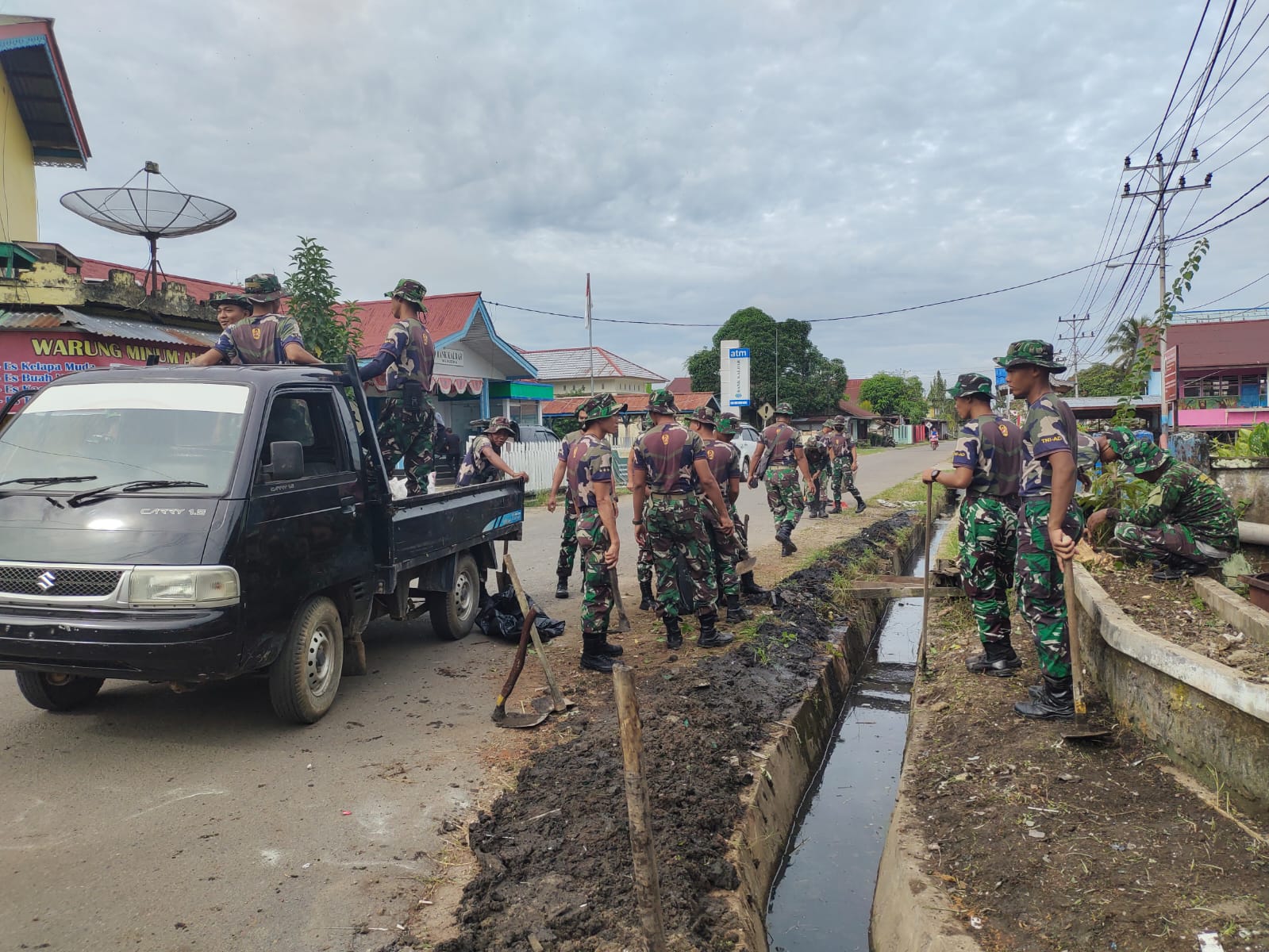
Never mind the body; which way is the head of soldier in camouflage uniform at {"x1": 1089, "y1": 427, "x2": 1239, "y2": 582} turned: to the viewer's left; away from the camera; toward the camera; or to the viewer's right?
to the viewer's left

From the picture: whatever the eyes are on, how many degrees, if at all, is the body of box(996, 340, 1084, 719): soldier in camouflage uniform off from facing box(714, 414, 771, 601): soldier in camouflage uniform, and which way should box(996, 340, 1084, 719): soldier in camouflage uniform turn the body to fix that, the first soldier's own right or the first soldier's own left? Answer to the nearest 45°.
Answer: approximately 45° to the first soldier's own right

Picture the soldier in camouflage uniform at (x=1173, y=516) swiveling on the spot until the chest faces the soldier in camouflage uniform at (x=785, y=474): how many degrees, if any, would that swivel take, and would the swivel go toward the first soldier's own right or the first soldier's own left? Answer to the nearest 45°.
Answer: approximately 45° to the first soldier's own right

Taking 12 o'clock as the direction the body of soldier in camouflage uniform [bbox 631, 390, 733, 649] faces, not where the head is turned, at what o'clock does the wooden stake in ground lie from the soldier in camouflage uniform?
The wooden stake in ground is roughly at 6 o'clock from the soldier in camouflage uniform.

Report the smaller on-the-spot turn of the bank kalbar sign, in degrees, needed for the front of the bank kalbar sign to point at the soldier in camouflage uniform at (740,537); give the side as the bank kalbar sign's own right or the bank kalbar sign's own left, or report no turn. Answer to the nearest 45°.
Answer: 0° — it already faces them

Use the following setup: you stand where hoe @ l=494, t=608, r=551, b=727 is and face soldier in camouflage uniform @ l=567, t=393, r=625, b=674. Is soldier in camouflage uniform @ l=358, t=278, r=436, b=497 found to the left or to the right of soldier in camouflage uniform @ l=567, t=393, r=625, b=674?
left

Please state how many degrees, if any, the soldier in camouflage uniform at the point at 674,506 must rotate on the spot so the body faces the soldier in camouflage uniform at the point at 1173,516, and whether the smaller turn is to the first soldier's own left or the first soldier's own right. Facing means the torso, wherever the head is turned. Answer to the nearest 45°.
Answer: approximately 90° to the first soldier's own right

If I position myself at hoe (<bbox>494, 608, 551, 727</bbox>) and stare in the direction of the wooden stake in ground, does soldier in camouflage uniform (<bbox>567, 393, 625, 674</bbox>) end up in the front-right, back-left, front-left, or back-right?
back-left

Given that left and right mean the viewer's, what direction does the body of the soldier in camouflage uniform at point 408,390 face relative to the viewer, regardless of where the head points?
facing away from the viewer and to the left of the viewer

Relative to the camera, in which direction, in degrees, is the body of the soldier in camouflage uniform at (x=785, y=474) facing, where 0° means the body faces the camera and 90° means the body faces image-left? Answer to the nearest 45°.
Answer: approximately 180°

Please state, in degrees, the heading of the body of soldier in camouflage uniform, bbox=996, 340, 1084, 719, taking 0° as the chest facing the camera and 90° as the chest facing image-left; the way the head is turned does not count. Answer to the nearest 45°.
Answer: approximately 90°

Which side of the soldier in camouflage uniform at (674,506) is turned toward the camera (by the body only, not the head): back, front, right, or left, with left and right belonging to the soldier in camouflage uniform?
back
